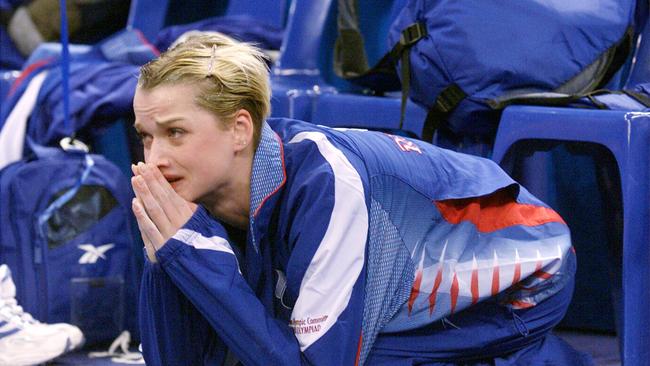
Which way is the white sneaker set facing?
to the viewer's right

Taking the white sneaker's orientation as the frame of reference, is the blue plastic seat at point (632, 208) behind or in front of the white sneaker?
in front

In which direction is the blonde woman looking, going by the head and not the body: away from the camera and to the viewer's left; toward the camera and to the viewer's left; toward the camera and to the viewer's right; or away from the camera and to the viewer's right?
toward the camera and to the viewer's left
